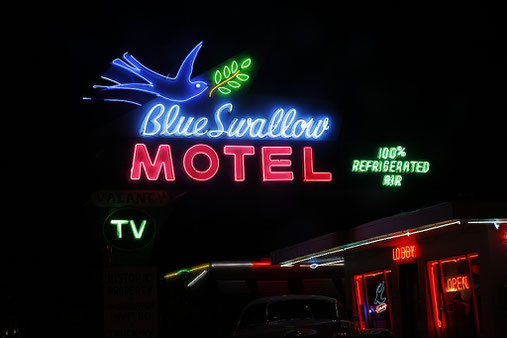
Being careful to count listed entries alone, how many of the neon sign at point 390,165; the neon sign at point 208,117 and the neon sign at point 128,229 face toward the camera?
3

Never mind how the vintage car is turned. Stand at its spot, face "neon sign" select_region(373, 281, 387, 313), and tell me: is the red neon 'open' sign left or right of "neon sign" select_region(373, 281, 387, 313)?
right

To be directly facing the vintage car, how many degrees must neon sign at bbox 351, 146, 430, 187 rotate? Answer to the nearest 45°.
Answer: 0° — it already faces it

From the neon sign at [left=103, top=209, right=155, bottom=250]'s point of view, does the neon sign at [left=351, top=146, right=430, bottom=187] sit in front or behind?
behind
